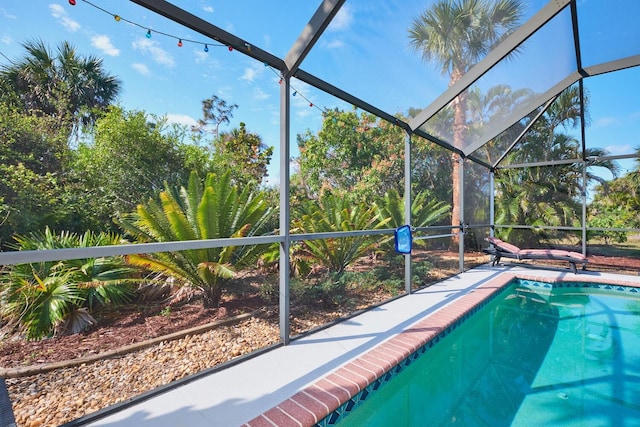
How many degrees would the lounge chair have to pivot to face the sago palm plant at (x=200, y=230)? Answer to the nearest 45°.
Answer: approximately 135° to its right

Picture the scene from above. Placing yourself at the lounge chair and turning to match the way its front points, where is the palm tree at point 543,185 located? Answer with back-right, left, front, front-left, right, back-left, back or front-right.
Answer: left

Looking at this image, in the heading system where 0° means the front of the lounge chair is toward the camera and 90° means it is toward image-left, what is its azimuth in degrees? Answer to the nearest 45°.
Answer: approximately 270°

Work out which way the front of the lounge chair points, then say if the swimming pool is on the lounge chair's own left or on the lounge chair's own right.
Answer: on the lounge chair's own right

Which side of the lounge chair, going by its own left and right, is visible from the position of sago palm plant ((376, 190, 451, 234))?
back

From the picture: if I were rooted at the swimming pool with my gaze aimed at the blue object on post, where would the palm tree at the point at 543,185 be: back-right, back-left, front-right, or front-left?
front-right

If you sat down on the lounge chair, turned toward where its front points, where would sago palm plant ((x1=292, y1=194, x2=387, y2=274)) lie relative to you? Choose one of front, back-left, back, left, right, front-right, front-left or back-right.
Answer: back-right

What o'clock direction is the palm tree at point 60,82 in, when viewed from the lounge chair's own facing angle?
The palm tree is roughly at 5 o'clock from the lounge chair.
